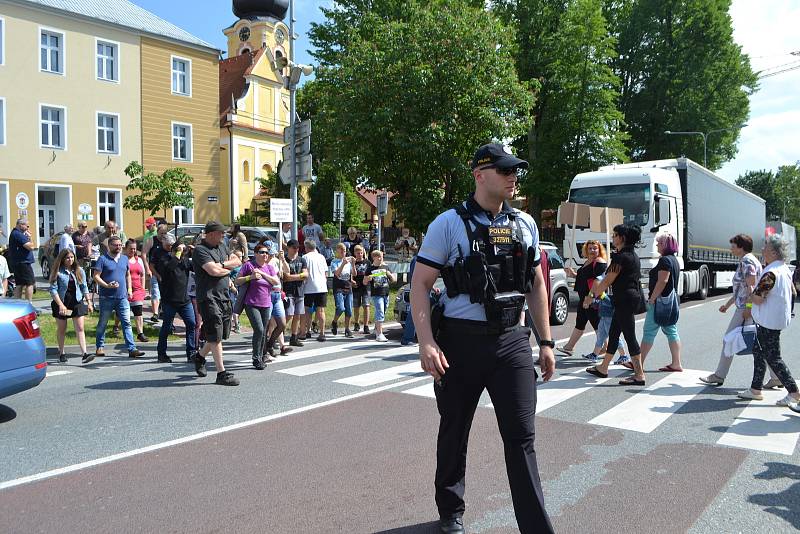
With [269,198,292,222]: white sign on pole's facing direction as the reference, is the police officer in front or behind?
in front

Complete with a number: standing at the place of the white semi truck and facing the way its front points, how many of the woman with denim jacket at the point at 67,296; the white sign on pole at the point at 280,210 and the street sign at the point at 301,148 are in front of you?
3

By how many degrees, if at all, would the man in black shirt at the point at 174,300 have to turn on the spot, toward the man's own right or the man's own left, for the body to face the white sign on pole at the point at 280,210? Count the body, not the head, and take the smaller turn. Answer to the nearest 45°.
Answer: approximately 90° to the man's own left

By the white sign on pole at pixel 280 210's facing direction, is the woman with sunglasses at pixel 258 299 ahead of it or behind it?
ahead

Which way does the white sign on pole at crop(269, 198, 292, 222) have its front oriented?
toward the camera

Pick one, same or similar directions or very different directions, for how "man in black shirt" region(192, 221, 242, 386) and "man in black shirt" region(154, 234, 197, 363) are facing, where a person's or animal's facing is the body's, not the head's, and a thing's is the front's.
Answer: same or similar directions

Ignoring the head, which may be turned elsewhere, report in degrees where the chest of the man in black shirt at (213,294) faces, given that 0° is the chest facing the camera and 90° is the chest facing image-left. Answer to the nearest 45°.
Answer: approximately 315°

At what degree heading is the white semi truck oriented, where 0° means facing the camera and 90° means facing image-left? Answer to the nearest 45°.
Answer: approximately 45°

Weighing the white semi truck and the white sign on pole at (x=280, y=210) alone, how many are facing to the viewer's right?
0

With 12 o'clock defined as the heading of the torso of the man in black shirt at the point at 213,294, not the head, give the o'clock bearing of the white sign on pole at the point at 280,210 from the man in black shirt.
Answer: The white sign on pole is roughly at 8 o'clock from the man in black shirt.
